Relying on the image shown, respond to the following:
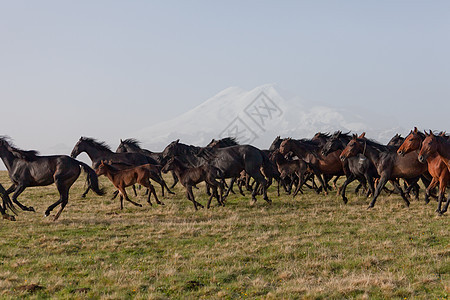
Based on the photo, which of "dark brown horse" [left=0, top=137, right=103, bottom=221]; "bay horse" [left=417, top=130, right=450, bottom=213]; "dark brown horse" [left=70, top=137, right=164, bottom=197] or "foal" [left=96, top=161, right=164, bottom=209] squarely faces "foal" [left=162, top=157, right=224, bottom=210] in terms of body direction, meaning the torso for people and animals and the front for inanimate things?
the bay horse

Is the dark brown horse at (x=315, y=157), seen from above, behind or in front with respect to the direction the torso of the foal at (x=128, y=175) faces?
behind

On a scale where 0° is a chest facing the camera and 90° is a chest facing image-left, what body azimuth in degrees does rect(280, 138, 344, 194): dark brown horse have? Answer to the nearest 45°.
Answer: approximately 90°

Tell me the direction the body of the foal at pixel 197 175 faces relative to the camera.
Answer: to the viewer's left

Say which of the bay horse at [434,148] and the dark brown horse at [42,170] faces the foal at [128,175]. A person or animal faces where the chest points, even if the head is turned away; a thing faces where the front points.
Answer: the bay horse

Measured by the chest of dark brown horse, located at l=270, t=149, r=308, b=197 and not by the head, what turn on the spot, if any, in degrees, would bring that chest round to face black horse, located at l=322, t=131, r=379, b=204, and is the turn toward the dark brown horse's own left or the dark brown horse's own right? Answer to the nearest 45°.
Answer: approximately 135° to the dark brown horse's own left

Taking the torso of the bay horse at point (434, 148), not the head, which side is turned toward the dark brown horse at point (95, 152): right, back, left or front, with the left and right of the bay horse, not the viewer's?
front

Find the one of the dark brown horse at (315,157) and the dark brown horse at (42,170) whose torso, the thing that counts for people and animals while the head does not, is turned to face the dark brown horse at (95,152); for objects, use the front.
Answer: the dark brown horse at (315,157)

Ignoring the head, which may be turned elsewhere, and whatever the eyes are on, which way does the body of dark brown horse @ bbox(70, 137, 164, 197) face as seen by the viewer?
to the viewer's left

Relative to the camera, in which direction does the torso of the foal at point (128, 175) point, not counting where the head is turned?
to the viewer's left

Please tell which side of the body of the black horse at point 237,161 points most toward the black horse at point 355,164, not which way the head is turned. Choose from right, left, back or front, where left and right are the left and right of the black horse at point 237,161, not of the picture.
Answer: back

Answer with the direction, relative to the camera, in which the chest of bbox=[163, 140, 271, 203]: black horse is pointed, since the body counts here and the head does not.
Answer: to the viewer's left

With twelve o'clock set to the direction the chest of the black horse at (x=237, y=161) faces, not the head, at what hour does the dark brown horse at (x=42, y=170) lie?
The dark brown horse is roughly at 11 o'clock from the black horse.

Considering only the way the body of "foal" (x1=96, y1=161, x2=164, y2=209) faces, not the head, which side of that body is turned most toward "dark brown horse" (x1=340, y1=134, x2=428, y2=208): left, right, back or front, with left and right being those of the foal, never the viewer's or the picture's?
back

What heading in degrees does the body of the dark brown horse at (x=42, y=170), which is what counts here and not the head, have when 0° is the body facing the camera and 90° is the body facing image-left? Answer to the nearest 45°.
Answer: approximately 90°

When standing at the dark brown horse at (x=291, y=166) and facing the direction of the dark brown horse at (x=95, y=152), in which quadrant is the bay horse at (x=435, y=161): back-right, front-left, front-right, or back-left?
back-left

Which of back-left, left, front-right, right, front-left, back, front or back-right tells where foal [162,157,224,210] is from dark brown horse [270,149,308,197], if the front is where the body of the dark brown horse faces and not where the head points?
front-left
